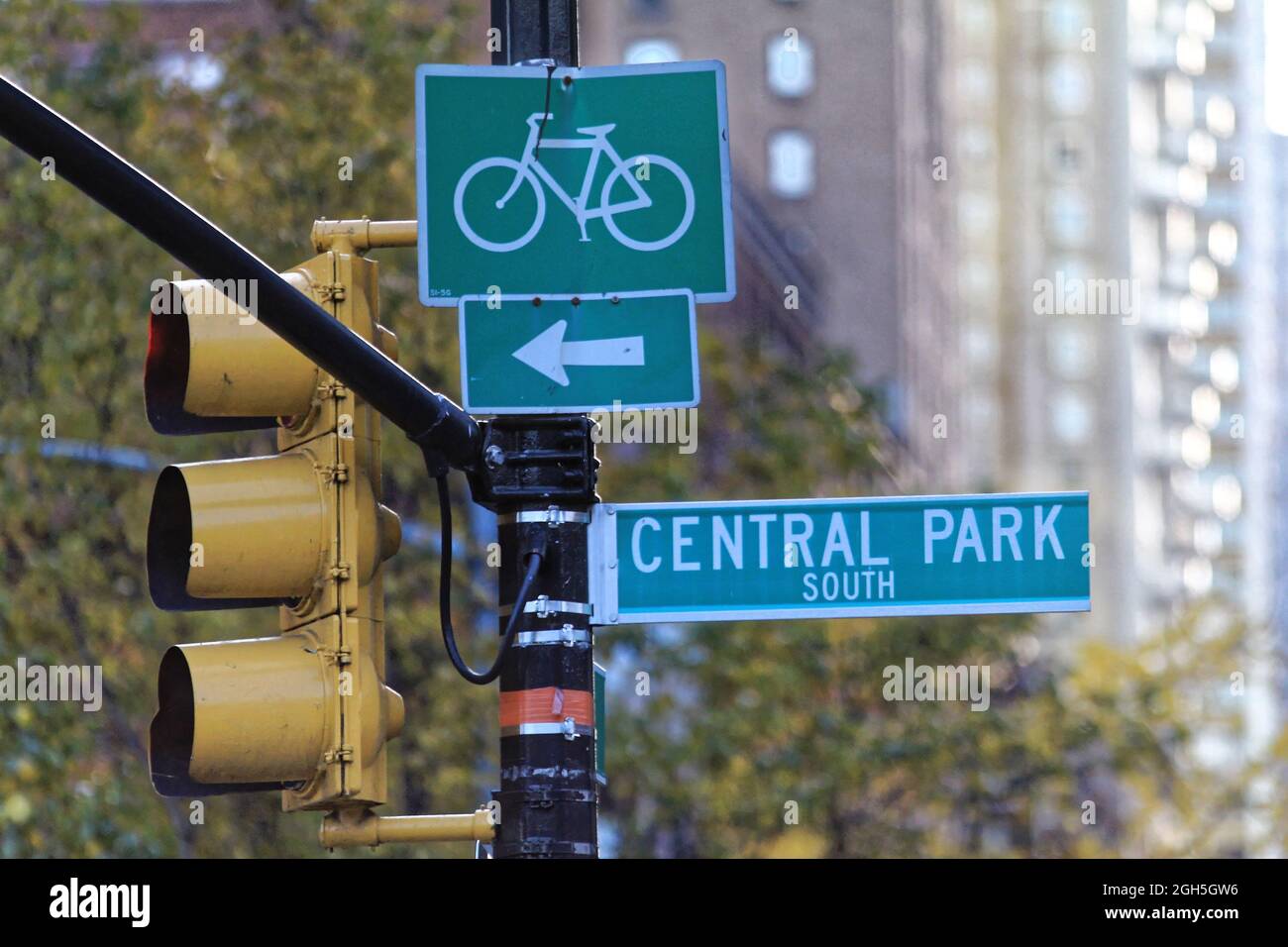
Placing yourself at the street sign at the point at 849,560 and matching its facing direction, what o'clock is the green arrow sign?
The green arrow sign is roughly at 3 o'clock from the street sign.

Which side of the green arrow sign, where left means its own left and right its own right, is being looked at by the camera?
front

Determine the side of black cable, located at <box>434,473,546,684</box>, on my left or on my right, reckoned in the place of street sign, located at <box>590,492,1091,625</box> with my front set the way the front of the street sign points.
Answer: on my right

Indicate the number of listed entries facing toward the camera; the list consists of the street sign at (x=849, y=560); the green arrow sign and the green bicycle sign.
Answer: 3

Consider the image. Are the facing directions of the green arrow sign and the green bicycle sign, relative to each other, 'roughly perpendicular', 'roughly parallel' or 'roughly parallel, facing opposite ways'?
roughly parallel

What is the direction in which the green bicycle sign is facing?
toward the camera

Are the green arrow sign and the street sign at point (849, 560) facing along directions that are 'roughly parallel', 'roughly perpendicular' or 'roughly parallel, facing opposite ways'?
roughly parallel

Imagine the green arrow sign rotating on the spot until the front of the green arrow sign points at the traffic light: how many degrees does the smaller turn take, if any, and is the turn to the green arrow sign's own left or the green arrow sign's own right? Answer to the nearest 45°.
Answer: approximately 90° to the green arrow sign's own right

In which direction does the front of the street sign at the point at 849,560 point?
toward the camera
